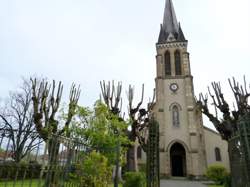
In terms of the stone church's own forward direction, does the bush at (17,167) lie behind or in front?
in front

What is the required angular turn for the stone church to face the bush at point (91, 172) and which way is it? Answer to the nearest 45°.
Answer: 0° — it already faces it

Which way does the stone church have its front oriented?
toward the camera

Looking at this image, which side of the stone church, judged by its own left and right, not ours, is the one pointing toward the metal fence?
front
